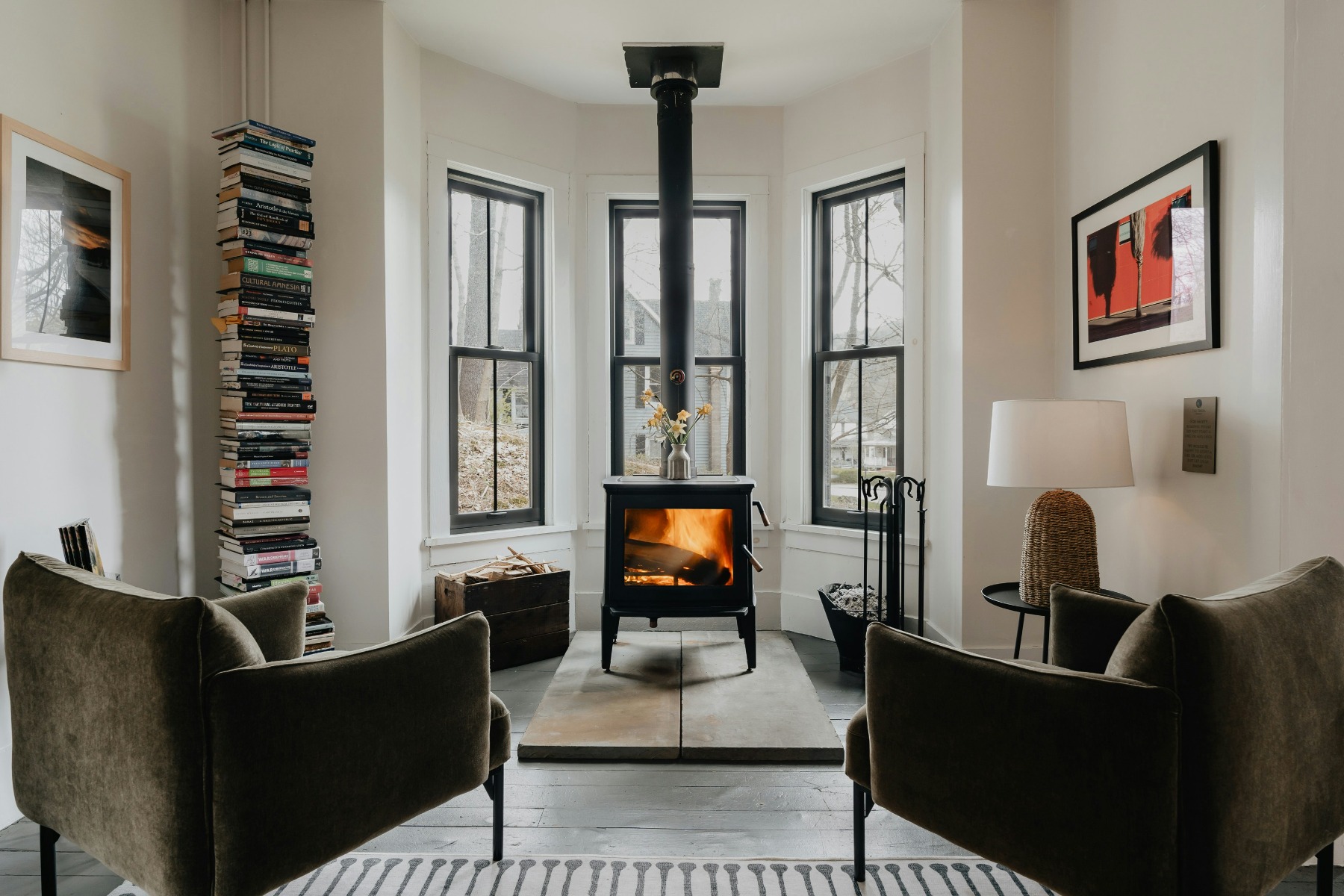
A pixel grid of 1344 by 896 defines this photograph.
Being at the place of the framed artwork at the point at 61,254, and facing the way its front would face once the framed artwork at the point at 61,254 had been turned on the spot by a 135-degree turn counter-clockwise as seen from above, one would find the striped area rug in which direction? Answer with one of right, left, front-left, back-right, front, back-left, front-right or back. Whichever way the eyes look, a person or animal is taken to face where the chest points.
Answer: back-right

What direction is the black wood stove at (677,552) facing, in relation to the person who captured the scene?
facing the viewer

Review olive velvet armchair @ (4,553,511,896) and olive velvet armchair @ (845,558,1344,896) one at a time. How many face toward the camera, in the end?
0

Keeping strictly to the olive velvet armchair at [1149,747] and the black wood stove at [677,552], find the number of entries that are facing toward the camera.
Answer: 1

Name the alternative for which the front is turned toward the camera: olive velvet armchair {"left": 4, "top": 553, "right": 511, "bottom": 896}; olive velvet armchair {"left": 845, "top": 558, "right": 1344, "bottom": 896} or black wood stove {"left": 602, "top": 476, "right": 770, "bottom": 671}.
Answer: the black wood stove

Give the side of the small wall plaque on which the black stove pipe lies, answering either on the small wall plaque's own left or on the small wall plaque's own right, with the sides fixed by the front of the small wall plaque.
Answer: on the small wall plaque's own right

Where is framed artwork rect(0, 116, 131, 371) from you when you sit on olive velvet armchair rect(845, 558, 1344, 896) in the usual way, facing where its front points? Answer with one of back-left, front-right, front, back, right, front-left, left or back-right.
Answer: front-left

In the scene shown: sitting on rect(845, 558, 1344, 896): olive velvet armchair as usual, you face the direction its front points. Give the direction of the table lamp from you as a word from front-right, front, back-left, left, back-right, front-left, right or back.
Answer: front-right

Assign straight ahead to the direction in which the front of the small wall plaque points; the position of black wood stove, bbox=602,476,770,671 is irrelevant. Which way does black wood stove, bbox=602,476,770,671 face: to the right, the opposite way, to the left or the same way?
to the left

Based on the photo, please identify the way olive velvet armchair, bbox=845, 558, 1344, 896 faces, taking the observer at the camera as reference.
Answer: facing away from the viewer and to the left of the viewer

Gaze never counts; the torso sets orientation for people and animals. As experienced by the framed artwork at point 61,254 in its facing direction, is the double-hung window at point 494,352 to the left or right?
on its left
